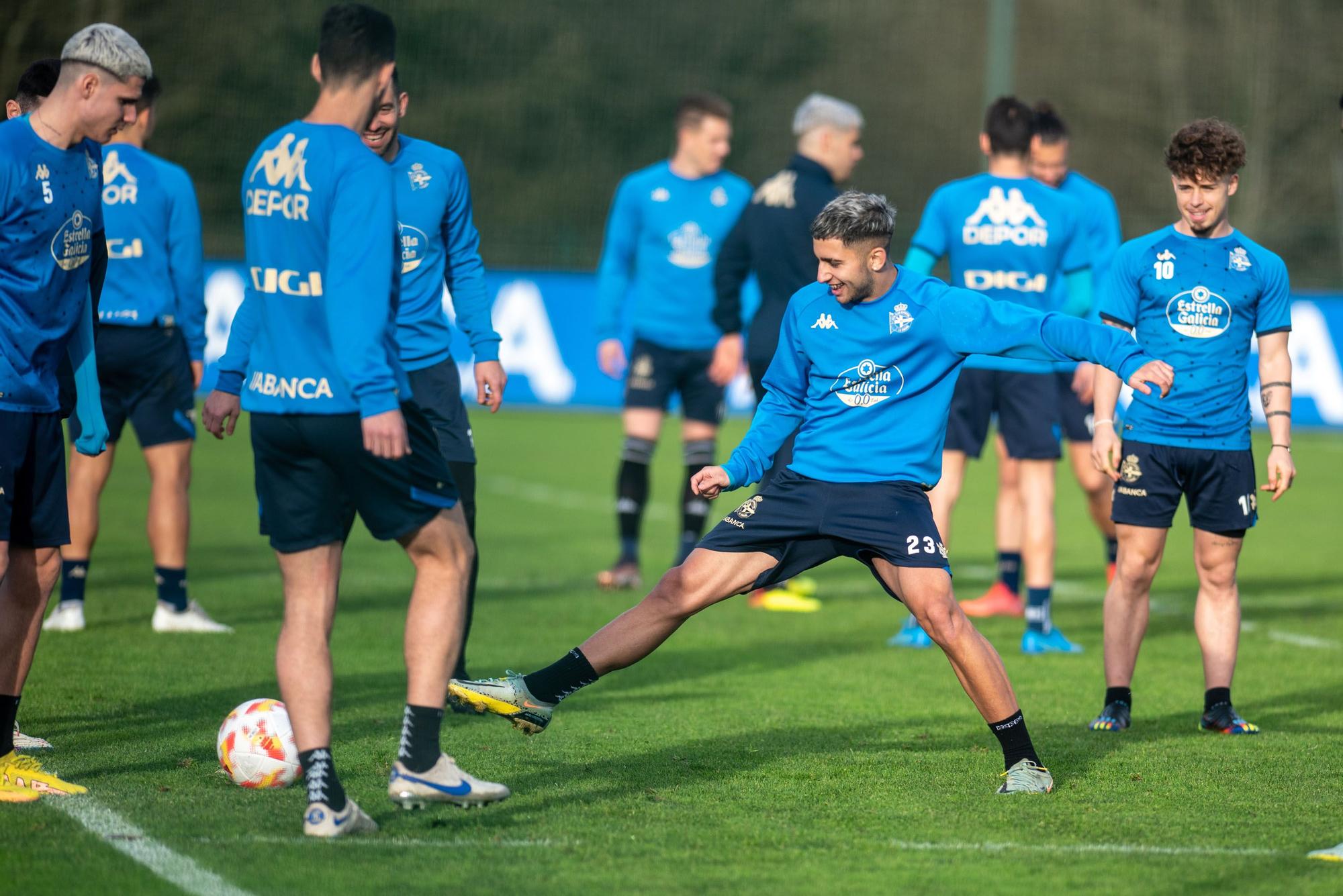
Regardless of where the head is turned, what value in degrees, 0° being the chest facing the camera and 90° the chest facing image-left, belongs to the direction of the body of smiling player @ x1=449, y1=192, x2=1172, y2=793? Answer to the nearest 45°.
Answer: approximately 0°

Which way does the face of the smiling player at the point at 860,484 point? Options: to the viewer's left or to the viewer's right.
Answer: to the viewer's left

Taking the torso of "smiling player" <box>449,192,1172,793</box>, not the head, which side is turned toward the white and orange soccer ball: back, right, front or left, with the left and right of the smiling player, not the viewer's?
right
